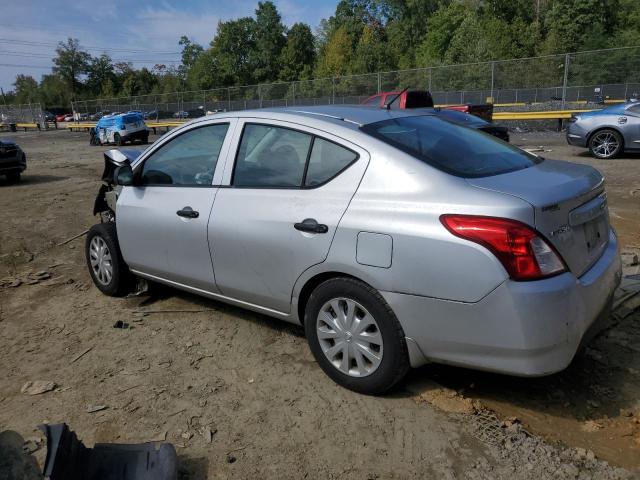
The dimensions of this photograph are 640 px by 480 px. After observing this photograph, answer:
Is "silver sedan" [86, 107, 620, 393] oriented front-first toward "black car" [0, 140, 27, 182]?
yes

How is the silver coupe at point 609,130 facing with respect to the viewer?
to the viewer's right

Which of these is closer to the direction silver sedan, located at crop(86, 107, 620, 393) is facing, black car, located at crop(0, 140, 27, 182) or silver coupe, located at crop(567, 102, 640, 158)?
the black car

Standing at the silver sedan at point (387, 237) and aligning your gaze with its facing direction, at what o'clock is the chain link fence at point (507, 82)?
The chain link fence is roughly at 2 o'clock from the silver sedan.

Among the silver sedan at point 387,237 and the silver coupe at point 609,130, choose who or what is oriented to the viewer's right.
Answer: the silver coupe at point 609,130

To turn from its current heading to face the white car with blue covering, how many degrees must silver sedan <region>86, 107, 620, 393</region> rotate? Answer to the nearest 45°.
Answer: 0° — it already faces it

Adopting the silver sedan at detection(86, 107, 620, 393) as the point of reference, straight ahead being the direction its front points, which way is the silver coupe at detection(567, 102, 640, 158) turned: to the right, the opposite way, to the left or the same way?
the opposite way

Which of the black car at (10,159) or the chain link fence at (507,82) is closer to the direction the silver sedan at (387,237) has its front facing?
the black car

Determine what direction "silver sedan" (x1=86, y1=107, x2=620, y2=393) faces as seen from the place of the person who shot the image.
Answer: facing away from the viewer and to the left of the viewer

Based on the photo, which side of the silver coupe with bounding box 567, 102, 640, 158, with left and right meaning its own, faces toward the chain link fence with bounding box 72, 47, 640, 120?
left

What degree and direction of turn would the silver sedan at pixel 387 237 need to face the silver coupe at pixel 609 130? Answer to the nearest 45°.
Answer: approximately 90° to its right
